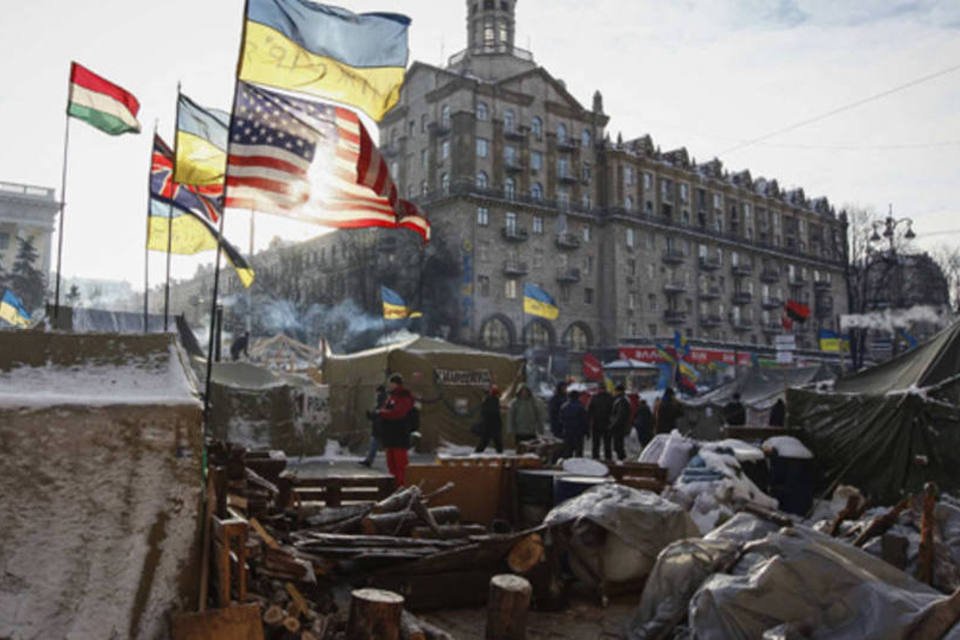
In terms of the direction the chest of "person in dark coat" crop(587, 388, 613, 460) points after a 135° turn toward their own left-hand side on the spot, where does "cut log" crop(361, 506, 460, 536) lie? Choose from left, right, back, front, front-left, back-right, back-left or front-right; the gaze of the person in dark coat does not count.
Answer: front-left

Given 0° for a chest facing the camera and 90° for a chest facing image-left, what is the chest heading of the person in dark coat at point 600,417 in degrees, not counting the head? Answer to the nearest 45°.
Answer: approximately 180°

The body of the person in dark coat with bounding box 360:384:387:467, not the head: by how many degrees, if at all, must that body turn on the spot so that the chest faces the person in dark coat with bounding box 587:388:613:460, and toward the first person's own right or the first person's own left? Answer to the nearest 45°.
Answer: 0° — they already face them

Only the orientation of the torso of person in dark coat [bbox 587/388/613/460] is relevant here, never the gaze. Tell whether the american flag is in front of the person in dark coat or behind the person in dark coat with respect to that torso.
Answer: behind

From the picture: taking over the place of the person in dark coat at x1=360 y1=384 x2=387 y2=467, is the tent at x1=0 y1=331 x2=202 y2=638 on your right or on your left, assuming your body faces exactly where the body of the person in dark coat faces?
on your right

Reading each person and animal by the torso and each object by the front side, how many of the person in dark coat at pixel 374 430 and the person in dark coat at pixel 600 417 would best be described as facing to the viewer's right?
1

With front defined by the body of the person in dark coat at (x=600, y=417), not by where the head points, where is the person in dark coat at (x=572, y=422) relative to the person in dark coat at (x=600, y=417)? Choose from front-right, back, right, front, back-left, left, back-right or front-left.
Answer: back-left
